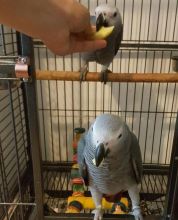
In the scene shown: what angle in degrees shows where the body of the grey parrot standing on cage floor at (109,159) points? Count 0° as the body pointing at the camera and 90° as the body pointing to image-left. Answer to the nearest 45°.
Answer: approximately 0°
